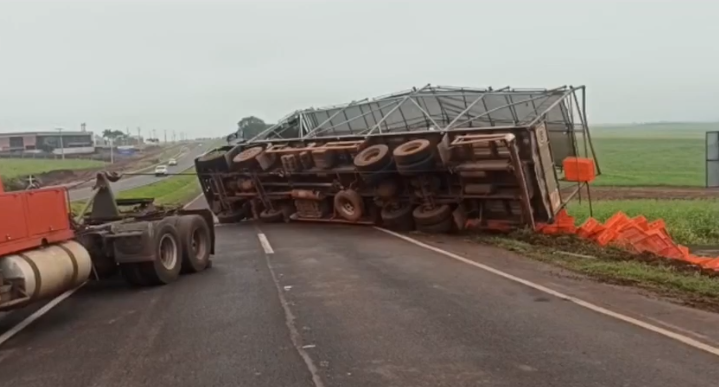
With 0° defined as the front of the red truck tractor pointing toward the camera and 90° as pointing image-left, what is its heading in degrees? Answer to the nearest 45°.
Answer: approximately 45°
